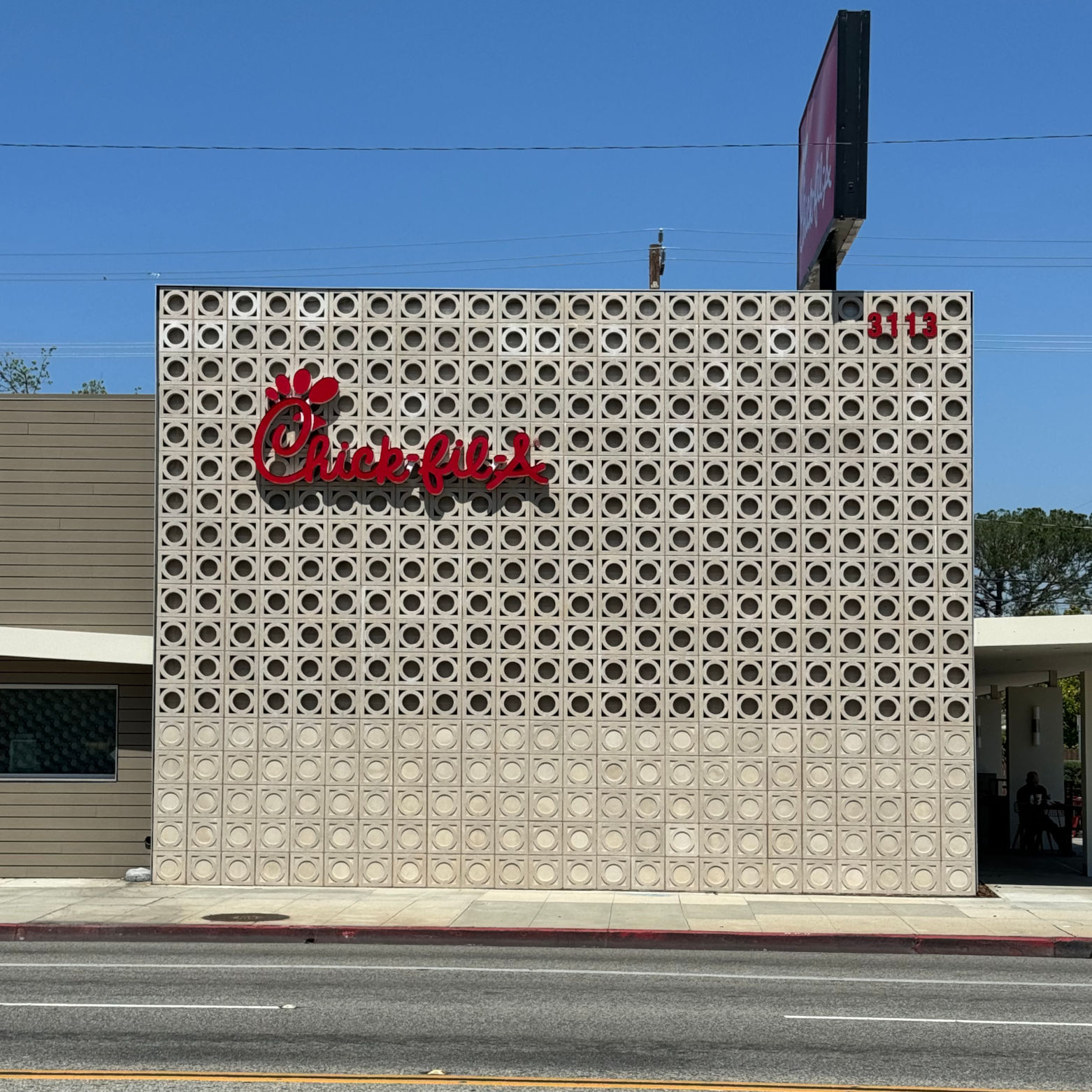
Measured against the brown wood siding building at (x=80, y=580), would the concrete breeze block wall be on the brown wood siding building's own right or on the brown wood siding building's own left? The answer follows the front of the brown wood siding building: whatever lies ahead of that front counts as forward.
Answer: on the brown wood siding building's own left

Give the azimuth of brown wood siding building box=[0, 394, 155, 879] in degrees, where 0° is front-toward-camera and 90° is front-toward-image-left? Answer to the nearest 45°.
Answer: approximately 0°

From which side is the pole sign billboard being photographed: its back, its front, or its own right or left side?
left

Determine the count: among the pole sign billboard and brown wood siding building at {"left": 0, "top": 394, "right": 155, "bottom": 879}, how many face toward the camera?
1

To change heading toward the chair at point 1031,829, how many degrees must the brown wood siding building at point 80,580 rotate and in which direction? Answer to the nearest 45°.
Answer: approximately 90° to its left
